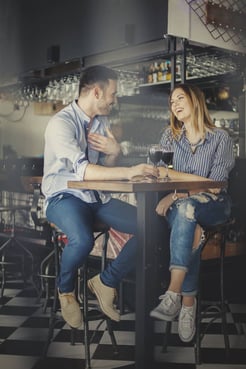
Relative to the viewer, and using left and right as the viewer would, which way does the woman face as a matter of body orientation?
facing the viewer and to the left of the viewer

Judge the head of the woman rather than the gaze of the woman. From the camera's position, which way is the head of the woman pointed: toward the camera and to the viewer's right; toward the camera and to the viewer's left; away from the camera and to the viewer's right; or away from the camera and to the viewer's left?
toward the camera and to the viewer's left

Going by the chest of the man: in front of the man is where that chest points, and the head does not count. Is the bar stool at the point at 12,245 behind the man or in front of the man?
behind

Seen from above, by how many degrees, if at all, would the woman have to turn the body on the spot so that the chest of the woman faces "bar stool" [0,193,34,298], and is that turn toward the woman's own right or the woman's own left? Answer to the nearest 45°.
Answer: approximately 90° to the woman's own right

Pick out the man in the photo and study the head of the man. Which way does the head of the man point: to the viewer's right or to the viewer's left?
to the viewer's right

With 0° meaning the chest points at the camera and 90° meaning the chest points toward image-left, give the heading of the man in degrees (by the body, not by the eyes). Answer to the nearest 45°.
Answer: approximately 315°
